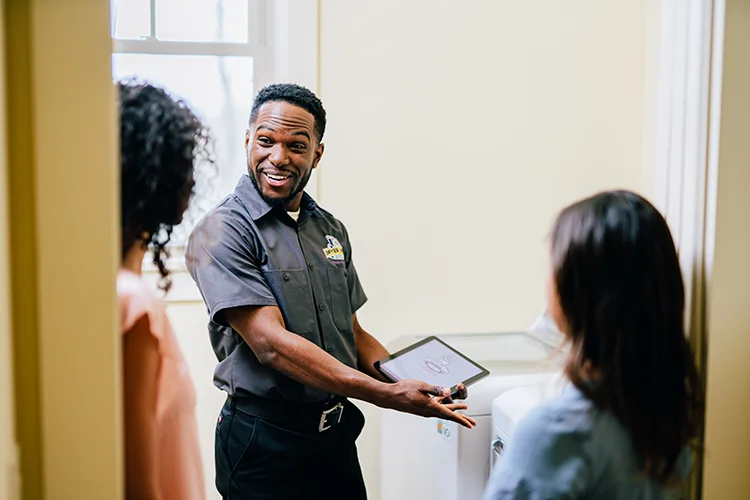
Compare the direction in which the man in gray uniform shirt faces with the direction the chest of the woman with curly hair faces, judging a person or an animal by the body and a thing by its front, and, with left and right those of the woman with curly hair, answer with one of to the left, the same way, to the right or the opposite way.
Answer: to the right

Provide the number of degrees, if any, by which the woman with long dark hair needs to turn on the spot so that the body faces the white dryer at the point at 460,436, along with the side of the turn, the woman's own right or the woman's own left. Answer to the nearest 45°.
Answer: approximately 45° to the woman's own right

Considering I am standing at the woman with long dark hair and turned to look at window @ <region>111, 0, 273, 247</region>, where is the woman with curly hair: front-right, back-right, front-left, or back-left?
front-left

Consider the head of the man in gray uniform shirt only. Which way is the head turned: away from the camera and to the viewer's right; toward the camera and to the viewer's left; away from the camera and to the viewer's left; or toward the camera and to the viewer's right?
toward the camera and to the viewer's left

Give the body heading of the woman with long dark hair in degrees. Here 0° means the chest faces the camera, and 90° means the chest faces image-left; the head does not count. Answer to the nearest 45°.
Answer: approximately 135°

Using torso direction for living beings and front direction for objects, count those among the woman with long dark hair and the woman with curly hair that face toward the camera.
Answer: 0

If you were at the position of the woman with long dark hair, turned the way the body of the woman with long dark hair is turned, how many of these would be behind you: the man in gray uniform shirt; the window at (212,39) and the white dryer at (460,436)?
0

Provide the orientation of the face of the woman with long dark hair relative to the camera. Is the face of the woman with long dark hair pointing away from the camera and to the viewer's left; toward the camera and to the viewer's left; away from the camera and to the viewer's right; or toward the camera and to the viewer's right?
away from the camera and to the viewer's left

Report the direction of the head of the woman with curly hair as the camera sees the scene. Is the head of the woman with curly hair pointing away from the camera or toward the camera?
away from the camera

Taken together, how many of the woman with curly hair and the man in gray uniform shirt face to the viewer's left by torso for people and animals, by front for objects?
0

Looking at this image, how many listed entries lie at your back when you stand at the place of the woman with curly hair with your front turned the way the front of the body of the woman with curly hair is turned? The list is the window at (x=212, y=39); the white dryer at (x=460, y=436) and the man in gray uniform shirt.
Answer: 0

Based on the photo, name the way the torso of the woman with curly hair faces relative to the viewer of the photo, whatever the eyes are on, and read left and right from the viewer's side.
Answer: facing away from the viewer and to the right of the viewer

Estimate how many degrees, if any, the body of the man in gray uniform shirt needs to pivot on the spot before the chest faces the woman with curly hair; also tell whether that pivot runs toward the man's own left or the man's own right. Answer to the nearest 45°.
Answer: approximately 45° to the man's own right
